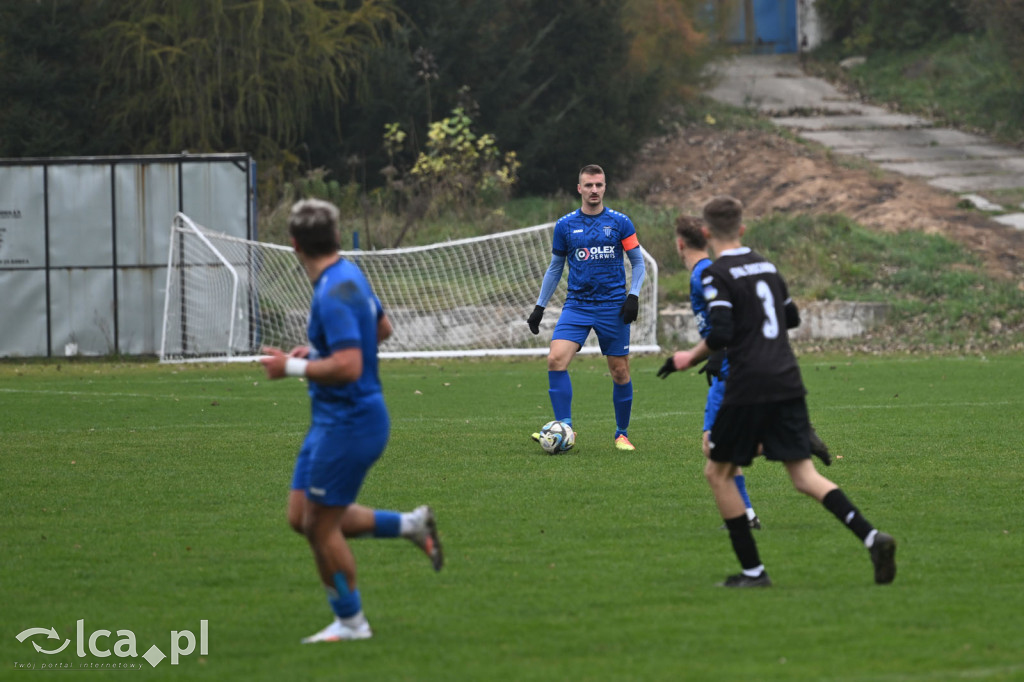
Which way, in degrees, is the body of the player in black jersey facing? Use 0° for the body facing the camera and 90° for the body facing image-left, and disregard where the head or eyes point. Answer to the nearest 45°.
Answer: approximately 135°

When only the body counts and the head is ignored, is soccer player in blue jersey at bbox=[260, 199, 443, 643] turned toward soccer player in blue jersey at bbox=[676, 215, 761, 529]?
no

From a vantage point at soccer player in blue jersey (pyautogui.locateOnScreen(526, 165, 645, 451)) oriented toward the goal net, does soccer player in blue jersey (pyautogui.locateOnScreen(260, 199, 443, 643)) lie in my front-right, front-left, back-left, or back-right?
back-left

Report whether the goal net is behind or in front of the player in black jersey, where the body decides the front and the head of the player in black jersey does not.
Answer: in front

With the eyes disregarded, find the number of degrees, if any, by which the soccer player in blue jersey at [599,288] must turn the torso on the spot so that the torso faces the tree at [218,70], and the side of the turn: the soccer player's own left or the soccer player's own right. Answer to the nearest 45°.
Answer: approximately 135° to the soccer player's own right

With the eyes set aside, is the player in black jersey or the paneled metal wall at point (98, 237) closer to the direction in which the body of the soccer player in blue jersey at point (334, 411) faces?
the paneled metal wall

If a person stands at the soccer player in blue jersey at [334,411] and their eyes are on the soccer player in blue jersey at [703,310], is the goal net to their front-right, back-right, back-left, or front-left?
front-left

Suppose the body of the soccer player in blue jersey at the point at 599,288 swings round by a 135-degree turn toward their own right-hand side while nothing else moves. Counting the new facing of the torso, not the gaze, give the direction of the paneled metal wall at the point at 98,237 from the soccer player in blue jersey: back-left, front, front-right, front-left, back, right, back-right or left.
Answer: front

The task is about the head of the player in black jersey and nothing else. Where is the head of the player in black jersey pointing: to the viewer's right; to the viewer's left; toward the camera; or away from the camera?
away from the camera

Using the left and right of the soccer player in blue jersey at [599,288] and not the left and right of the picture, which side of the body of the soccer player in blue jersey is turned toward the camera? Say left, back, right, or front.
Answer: front

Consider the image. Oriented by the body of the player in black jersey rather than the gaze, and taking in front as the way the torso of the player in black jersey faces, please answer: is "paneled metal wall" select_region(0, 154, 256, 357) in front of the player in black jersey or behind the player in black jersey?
in front

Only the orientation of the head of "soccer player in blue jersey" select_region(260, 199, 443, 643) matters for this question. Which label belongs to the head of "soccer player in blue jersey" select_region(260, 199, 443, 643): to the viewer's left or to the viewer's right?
to the viewer's right

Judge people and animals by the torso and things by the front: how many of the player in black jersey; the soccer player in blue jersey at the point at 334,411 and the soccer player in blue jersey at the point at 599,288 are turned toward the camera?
1
